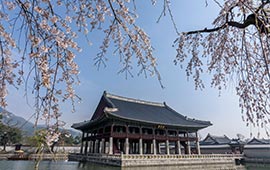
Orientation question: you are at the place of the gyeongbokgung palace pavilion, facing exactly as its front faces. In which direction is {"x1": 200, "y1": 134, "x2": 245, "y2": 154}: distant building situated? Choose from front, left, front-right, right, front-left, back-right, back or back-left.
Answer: left

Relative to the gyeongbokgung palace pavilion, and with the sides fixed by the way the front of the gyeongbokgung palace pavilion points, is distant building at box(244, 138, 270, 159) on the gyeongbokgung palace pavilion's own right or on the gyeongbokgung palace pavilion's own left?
on the gyeongbokgung palace pavilion's own left

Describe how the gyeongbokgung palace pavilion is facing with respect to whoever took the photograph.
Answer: facing the viewer and to the right of the viewer

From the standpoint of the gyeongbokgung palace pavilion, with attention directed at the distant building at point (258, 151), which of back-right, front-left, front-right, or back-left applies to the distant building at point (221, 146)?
front-left

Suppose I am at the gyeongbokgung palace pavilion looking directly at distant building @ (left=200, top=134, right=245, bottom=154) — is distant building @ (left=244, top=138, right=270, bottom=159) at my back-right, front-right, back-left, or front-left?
front-right
